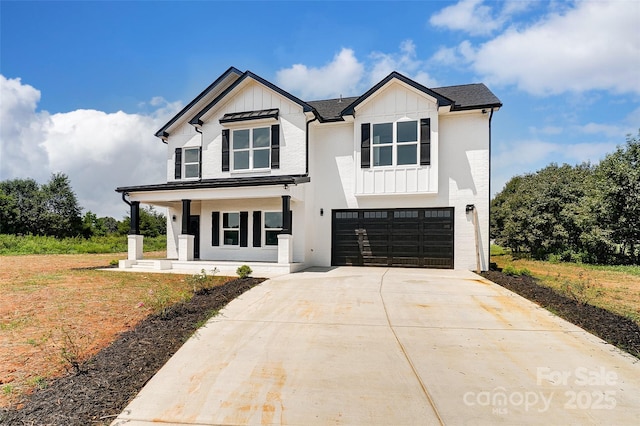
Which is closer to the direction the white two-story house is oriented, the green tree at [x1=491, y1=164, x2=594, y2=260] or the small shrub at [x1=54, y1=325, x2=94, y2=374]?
the small shrub

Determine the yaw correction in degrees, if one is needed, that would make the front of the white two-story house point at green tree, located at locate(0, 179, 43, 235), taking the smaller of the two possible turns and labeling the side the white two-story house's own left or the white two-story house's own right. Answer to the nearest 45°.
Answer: approximately 135° to the white two-story house's own right

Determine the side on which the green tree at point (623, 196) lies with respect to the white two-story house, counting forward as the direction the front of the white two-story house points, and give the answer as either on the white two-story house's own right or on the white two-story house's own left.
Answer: on the white two-story house's own left

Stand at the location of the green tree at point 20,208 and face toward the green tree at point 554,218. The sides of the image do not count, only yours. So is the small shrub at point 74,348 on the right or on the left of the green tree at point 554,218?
right

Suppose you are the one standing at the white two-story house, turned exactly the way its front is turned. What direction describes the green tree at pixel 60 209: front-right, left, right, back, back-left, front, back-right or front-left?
back-right

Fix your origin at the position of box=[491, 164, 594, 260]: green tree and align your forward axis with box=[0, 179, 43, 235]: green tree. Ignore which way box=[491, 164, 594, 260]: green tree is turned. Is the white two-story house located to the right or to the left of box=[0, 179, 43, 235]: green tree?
left

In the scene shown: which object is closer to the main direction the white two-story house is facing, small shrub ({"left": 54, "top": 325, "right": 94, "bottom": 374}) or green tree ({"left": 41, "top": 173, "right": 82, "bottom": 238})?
the small shrub

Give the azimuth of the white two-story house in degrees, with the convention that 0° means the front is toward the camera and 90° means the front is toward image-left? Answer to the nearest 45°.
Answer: approximately 0°

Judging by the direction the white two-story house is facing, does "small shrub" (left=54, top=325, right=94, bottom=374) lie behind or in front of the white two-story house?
in front

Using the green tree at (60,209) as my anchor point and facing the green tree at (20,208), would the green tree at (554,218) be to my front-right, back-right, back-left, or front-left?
back-left

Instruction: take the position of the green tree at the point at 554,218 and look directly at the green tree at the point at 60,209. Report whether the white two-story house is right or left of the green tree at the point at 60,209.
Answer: left
